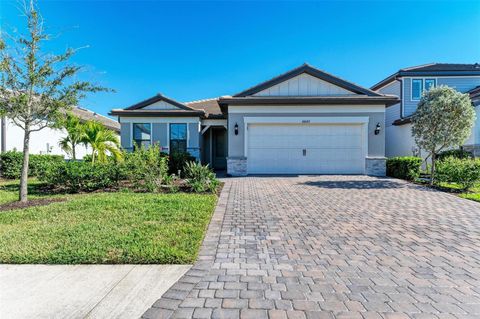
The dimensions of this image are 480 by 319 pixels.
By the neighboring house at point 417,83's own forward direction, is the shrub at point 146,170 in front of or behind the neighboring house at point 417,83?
in front

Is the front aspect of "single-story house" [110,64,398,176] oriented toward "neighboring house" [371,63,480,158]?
no

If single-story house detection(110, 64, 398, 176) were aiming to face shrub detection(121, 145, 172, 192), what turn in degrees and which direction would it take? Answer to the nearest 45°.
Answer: approximately 45° to its right

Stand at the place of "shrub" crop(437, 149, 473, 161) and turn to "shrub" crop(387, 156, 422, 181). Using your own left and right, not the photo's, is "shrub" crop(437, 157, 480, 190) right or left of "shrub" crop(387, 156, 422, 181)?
left

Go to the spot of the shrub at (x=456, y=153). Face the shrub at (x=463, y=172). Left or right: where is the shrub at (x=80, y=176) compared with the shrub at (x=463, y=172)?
right

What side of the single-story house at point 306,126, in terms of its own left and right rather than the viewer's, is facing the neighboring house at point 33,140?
right

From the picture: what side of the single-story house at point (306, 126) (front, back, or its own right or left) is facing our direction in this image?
front

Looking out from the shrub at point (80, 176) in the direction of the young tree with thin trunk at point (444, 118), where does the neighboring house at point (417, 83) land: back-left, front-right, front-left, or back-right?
front-left

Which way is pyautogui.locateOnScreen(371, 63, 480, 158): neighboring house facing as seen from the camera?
toward the camera

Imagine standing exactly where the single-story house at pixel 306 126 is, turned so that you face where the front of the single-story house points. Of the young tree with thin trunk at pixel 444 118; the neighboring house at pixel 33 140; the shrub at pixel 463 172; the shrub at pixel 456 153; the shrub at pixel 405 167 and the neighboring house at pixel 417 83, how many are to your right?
1

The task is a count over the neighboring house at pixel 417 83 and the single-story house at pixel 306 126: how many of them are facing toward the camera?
2

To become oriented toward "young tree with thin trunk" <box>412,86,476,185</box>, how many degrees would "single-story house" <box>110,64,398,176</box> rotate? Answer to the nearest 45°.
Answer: approximately 45° to its left

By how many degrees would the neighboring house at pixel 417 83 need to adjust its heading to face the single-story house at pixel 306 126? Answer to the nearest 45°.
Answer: approximately 45° to its right

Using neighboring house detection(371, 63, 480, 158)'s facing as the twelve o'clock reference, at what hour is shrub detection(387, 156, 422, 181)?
The shrub is roughly at 12 o'clock from the neighboring house.
